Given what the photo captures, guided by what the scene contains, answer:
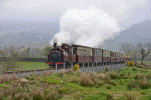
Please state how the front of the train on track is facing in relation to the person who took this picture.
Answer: facing the viewer and to the left of the viewer

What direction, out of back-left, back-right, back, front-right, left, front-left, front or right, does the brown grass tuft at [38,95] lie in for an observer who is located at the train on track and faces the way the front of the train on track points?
front-left
